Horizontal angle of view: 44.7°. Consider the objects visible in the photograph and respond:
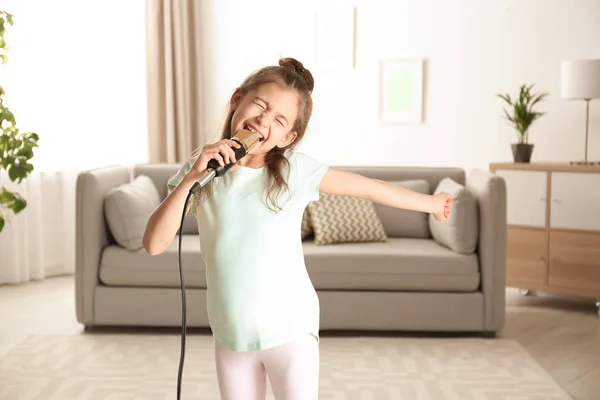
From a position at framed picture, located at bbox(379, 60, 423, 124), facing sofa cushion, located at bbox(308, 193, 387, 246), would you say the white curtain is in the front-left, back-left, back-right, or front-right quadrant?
front-right

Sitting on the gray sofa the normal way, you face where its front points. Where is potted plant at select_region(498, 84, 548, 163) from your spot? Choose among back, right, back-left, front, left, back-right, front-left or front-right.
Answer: back-left

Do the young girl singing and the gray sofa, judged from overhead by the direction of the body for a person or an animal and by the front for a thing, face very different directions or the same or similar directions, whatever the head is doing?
same or similar directions

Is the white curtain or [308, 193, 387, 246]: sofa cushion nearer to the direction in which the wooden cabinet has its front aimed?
the sofa cushion

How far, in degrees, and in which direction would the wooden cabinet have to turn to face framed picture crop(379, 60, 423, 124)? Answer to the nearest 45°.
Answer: approximately 90° to its right

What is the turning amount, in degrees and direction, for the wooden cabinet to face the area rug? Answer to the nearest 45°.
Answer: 0° — it already faces it

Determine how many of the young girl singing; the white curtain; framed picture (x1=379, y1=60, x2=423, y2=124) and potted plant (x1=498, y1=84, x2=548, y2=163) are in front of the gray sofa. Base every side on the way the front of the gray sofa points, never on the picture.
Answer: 1

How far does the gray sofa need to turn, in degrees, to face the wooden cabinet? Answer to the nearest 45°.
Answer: approximately 135° to its left

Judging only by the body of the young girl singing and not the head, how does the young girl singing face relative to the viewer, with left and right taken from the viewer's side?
facing the viewer

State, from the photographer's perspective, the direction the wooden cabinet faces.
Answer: facing the viewer and to the left of the viewer

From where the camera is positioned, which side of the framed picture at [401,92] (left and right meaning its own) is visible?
front
